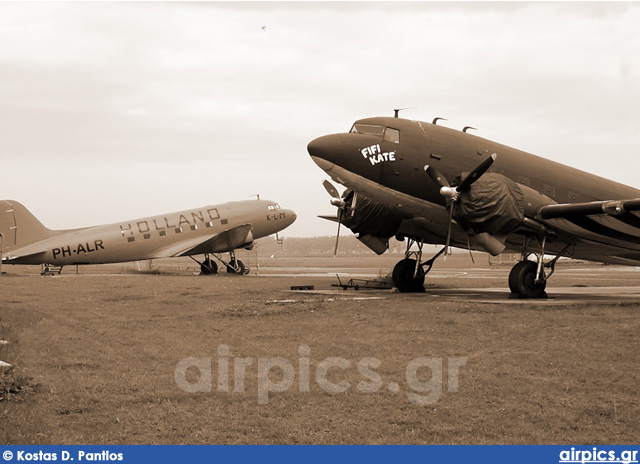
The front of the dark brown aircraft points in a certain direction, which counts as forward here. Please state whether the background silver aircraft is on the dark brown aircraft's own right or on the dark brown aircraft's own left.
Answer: on the dark brown aircraft's own right

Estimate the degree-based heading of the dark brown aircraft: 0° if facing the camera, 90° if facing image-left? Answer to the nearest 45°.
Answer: approximately 45°
